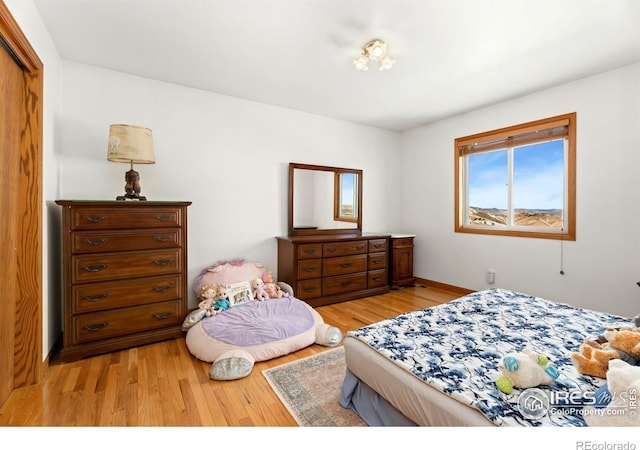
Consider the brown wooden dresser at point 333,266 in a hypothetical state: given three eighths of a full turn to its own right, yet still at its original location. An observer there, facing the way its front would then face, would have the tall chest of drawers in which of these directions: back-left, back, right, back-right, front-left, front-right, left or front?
front-left

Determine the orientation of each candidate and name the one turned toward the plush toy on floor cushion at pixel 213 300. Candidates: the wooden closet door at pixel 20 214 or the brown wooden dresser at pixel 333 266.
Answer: the wooden closet door

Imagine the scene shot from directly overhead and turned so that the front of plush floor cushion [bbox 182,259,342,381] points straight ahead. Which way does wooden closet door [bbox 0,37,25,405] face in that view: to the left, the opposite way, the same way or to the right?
to the left

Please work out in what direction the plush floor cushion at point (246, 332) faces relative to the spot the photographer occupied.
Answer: facing the viewer and to the right of the viewer

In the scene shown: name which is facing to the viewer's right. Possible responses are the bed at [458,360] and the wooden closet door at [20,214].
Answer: the wooden closet door

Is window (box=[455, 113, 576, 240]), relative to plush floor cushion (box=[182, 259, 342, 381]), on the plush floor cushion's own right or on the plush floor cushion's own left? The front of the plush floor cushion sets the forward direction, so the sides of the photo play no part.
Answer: on the plush floor cushion's own left

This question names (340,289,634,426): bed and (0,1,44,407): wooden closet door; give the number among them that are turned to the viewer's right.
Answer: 1

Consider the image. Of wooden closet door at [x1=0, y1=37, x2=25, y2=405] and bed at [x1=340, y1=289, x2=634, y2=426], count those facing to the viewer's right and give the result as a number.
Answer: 1

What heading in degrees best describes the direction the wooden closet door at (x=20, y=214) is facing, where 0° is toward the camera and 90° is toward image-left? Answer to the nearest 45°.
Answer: approximately 270°

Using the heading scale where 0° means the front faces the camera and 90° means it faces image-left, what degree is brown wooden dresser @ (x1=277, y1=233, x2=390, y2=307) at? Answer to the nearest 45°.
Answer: approximately 315°

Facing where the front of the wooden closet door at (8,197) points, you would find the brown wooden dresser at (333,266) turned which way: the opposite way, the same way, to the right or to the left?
to the right

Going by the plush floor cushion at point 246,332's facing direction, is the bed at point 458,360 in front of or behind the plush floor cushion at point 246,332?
in front

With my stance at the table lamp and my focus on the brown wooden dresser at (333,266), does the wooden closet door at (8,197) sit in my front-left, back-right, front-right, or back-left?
back-right

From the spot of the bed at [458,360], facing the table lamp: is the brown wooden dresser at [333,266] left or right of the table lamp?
right
